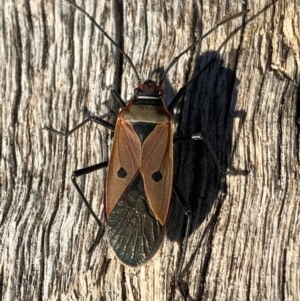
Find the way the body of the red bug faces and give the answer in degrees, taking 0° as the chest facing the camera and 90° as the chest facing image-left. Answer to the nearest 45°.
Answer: approximately 180°
